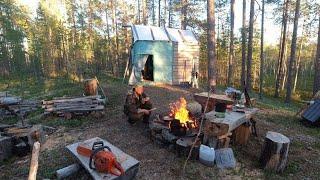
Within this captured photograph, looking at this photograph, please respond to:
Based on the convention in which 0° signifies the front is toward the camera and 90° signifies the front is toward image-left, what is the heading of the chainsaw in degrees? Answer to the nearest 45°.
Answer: approximately 135°

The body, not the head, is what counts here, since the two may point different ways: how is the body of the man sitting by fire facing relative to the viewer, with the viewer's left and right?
facing the viewer and to the right of the viewer

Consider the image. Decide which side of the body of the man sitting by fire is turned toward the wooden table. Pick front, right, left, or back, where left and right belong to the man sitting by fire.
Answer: front

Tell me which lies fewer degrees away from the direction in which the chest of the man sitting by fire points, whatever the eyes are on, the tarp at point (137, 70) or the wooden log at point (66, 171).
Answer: the wooden log

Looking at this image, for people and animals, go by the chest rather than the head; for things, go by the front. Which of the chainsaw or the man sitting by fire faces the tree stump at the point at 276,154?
the man sitting by fire

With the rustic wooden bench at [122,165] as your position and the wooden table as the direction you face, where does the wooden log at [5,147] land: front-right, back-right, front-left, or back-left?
back-left

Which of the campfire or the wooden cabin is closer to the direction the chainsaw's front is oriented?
the wooden cabin

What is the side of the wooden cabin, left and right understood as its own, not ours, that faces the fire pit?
front

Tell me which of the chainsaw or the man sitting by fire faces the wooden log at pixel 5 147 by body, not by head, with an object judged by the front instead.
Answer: the chainsaw

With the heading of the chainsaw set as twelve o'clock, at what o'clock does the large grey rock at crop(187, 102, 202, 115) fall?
The large grey rock is roughly at 3 o'clock from the chainsaw.

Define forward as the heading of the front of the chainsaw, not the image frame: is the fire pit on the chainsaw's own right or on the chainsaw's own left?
on the chainsaw's own right

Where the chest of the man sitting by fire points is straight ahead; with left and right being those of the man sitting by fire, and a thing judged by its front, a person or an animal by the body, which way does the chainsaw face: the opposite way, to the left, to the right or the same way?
the opposite way

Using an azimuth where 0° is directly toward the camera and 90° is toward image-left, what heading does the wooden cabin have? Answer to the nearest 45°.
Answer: approximately 0°
